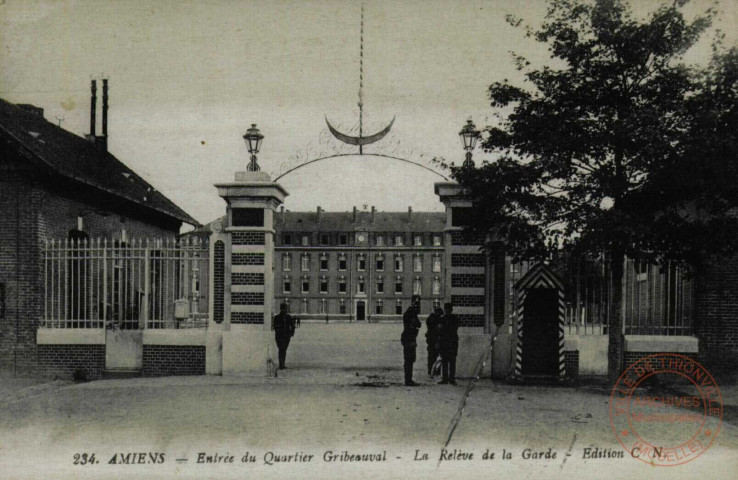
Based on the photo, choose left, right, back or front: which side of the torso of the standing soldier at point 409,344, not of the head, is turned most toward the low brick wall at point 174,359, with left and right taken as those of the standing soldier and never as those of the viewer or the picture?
back

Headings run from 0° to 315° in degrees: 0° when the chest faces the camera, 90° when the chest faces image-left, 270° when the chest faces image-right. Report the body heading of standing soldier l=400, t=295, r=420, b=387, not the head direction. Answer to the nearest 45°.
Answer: approximately 270°

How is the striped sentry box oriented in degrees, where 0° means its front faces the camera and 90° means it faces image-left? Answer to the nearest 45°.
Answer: approximately 0°

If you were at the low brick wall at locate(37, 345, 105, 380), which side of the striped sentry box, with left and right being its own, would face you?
right

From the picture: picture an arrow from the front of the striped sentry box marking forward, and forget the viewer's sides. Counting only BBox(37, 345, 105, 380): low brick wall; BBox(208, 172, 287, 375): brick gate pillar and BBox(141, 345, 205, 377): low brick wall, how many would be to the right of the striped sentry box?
3

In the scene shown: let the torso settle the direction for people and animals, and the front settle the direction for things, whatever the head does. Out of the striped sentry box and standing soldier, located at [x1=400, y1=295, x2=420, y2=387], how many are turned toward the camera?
1

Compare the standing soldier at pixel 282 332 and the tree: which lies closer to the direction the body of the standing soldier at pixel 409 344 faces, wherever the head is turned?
the tree
